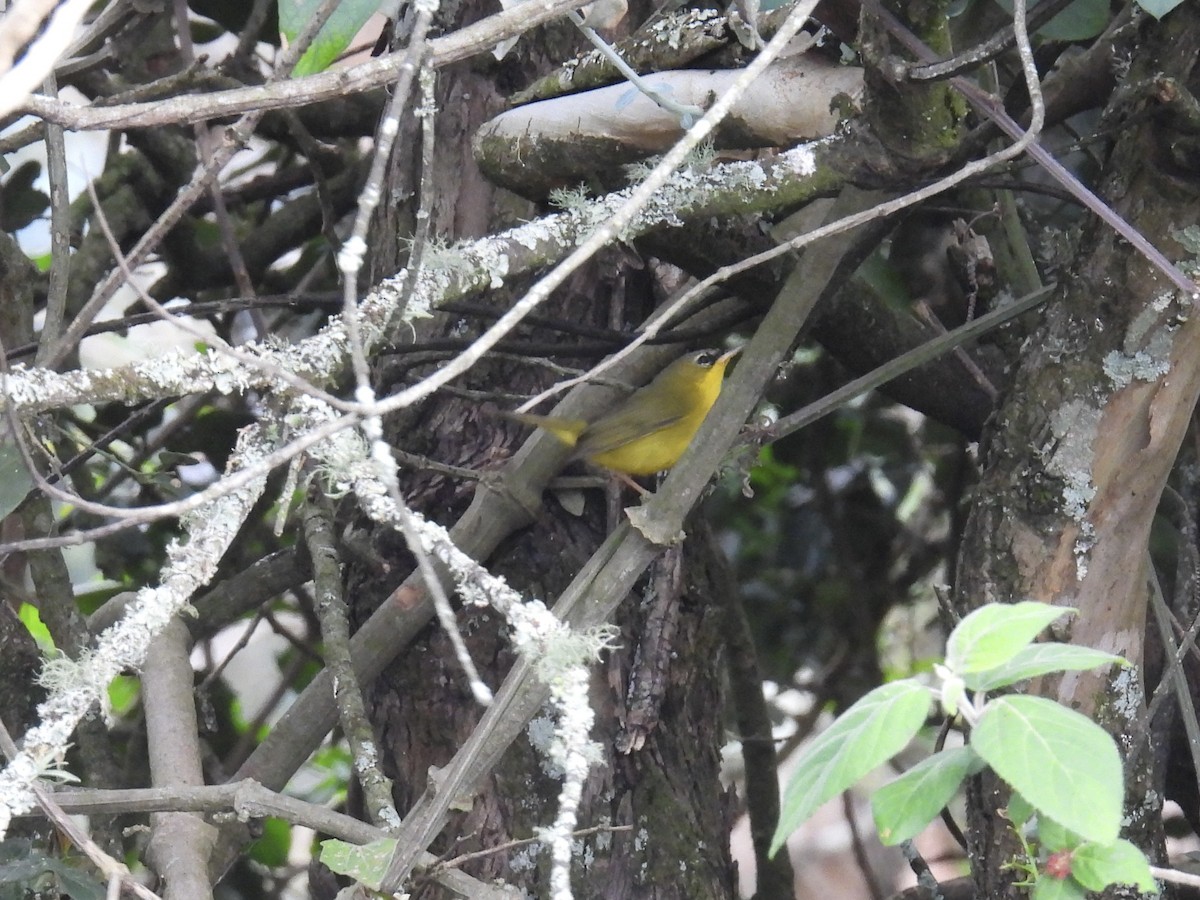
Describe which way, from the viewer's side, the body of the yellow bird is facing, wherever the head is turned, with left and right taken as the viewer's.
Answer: facing to the right of the viewer

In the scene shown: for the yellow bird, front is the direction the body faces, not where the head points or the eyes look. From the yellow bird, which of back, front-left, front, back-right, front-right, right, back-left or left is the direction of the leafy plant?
right
